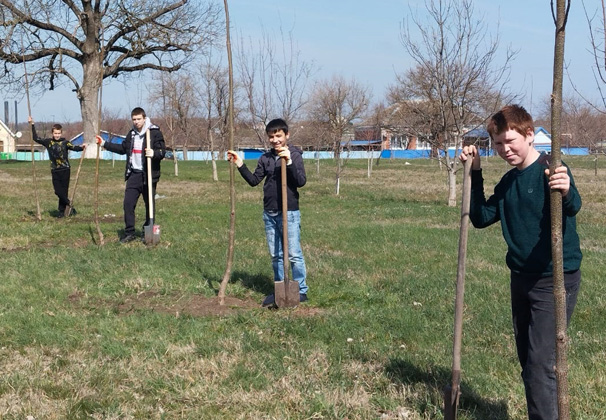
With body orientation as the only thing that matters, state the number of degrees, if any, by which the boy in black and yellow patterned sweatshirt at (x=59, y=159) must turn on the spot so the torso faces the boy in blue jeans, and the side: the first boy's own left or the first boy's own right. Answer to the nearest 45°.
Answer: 0° — they already face them

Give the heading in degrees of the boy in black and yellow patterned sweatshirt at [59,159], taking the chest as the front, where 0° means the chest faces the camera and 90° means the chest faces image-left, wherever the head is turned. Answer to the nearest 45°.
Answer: approximately 0°

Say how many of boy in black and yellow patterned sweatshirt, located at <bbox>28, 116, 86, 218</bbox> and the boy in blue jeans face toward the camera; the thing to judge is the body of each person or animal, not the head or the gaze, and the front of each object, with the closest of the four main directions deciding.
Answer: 2

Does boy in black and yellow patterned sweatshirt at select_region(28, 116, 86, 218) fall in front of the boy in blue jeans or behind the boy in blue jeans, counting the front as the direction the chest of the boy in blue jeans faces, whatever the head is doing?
behind

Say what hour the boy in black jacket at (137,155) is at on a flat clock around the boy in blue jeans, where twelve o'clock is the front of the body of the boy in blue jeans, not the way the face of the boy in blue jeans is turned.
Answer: The boy in black jacket is roughly at 5 o'clock from the boy in blue jeans.

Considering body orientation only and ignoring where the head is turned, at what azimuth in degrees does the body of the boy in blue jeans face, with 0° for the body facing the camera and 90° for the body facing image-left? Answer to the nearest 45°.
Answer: approximately 0°
